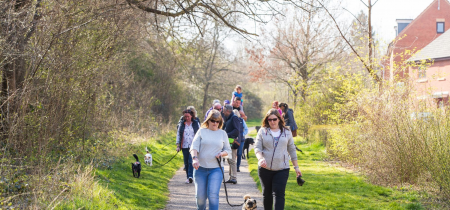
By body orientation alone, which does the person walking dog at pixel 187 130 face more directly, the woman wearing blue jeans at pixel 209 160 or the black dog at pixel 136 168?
the woman wearing blue jeans

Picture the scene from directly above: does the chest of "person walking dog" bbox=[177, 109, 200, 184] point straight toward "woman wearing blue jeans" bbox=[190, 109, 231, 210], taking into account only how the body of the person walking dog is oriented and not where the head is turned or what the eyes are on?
yes

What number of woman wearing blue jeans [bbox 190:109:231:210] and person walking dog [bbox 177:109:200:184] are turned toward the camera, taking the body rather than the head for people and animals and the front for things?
2

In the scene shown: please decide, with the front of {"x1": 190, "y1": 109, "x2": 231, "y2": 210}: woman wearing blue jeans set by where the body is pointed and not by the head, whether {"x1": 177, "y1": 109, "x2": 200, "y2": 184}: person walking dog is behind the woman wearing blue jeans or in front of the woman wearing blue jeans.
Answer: behind

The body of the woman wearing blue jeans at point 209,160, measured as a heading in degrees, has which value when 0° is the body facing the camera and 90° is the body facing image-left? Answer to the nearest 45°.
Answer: approximately 0°

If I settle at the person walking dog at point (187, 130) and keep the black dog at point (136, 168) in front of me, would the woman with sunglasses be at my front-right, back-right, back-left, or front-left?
back-left

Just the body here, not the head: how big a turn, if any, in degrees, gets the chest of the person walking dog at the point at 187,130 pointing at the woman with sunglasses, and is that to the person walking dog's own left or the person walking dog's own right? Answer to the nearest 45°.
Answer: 0° — they already face them

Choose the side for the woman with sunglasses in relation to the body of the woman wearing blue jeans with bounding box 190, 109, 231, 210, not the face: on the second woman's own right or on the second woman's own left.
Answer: on the second woman's own left

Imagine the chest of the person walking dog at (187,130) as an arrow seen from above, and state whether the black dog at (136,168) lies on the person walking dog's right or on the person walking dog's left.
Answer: on the person walking dog's right

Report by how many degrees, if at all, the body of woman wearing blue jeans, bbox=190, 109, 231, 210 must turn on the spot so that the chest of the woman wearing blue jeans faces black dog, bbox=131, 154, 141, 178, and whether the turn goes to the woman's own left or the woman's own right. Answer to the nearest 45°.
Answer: approximately 180°
